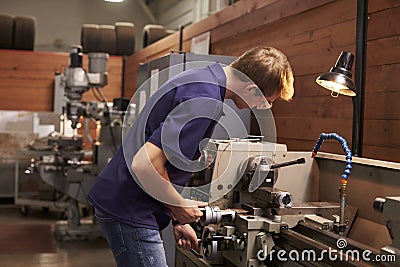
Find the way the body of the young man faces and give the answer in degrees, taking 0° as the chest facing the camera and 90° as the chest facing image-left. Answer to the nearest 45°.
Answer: approximately 270°

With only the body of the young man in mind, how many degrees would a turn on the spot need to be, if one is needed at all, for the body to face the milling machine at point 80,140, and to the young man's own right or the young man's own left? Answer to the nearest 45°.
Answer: approximately 90° to the young man's own left

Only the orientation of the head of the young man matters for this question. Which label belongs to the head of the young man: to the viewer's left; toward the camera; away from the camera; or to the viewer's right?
to the viewer's right
